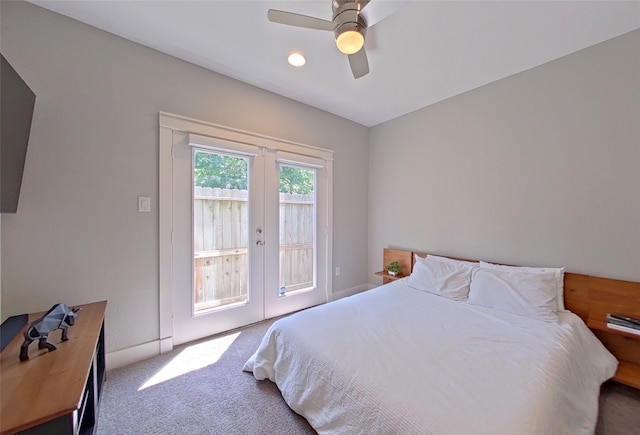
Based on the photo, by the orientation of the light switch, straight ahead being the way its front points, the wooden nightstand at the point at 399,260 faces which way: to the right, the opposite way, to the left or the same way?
to the right

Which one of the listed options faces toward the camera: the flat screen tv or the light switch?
the light switch

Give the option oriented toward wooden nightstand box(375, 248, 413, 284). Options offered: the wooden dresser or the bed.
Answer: the wooden dresser

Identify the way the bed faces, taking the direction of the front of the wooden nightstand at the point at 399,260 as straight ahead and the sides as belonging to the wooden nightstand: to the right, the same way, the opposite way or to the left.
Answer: the same way

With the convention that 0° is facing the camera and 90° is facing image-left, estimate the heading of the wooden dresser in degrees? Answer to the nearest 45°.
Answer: approximately 270°

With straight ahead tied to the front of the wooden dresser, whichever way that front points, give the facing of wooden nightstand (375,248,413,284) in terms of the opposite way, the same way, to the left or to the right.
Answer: the opposite way

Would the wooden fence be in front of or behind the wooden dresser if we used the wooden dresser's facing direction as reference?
in front

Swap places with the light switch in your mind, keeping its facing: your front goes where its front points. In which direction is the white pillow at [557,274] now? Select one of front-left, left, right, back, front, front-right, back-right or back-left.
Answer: front-left

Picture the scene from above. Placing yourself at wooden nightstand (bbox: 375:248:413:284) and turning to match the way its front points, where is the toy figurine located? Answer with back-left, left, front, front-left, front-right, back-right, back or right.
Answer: front

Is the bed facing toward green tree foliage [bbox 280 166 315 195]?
no

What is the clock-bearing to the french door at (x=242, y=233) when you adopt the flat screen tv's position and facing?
The french door is roughly at 12 o'clock from the flat screen tv.

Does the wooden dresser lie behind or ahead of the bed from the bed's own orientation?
ahead

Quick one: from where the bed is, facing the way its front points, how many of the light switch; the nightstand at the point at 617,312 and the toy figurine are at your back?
1

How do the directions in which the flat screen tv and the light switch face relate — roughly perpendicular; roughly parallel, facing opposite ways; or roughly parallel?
roughly perpendicular

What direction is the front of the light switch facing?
toward the camera

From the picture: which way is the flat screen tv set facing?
to the viewer's right

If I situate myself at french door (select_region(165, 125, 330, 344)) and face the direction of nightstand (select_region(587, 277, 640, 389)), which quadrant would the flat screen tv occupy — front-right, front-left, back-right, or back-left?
back-right
